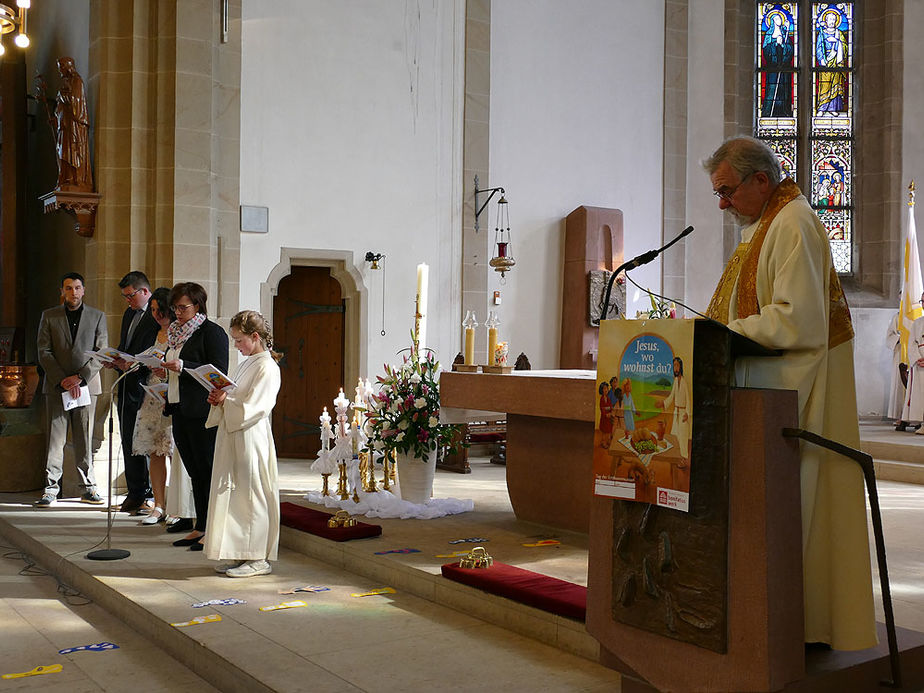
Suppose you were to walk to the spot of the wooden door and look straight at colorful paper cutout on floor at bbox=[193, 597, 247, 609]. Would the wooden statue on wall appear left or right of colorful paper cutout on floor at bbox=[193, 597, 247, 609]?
right

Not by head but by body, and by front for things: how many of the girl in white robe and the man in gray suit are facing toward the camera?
1

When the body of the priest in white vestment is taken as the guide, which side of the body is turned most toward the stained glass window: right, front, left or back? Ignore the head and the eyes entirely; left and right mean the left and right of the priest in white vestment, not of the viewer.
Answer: right

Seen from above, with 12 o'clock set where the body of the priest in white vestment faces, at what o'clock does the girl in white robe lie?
The girl in white robe is roughly at 1 o'clock from the priest in white vestment.

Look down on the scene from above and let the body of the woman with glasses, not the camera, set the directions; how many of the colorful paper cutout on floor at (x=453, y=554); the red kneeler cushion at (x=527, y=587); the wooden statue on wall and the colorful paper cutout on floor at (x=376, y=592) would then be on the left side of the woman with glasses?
3

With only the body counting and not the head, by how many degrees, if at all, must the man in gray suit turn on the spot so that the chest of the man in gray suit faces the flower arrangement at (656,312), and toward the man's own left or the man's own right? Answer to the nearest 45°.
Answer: approximately 45° to the man's own left

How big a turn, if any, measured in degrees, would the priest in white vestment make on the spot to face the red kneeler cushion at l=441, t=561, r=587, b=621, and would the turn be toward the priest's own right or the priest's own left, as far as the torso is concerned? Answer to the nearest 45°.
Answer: approximately 45° to the priest's own right

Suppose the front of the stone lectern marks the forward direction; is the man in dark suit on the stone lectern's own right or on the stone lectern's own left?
on the stone lectern's own right

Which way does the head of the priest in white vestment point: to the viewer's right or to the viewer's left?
to the viewer's left

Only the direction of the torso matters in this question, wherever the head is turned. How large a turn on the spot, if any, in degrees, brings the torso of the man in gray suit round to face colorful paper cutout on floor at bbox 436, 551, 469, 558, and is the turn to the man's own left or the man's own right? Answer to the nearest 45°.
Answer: approximately 45° to the man's own left

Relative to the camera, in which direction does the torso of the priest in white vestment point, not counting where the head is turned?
to the viewer's left

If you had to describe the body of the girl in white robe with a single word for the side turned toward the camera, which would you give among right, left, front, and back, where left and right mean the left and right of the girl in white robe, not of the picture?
left
